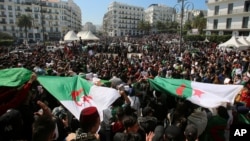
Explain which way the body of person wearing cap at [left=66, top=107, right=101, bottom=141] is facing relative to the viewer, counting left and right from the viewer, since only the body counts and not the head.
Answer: facing away from the viewer and to the right of the viewer

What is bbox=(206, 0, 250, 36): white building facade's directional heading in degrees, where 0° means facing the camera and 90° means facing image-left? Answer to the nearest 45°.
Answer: approximately 45°

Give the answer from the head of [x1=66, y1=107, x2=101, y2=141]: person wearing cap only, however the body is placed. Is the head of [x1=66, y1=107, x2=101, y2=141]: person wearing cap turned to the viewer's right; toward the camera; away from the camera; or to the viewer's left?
away from the camera

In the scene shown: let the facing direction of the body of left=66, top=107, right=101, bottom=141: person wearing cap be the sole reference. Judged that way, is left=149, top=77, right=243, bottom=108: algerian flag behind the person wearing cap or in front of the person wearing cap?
in front

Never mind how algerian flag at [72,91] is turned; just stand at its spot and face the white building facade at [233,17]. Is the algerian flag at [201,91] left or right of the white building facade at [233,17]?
right

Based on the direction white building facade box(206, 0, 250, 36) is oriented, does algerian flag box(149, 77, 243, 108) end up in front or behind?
in front

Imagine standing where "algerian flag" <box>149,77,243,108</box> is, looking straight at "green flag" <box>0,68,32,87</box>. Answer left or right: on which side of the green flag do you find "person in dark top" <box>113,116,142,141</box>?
left
